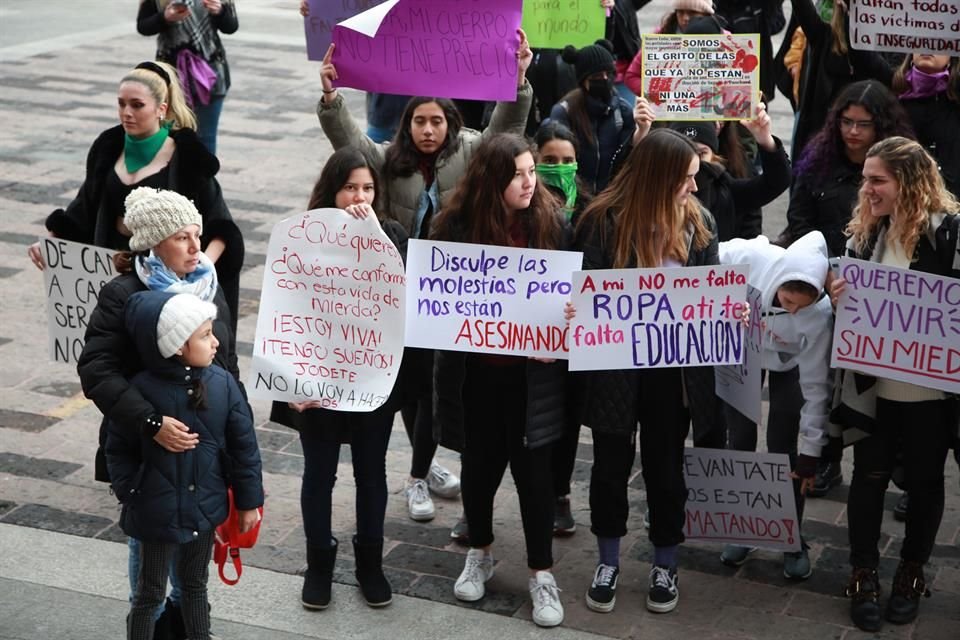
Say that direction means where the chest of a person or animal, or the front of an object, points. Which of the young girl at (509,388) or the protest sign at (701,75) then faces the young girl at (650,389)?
the protest sign

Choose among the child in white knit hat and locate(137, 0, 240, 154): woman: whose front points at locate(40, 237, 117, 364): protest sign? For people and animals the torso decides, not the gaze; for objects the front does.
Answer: the woman

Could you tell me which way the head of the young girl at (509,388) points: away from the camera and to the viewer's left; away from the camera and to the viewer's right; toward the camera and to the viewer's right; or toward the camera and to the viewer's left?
toward the camera and to the viewer's right

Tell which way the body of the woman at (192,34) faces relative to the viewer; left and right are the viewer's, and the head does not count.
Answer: facing the viewer

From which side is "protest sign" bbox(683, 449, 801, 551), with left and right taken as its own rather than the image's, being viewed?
front

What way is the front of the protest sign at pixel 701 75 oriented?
toward the camera

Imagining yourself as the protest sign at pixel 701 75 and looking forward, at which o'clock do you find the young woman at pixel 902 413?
The young woman is roughly at 11 o'clock from the protest sign.

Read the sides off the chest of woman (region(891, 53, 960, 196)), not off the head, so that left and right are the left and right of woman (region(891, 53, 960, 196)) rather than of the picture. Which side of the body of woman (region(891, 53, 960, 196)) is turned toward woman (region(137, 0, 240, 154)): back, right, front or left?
right

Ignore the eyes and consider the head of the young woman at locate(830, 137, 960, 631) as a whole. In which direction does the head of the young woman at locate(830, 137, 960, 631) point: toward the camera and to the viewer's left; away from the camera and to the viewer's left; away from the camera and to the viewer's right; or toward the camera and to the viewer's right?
toward the camera and to the viewer's left

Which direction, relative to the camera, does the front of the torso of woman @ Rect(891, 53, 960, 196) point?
toward the camera

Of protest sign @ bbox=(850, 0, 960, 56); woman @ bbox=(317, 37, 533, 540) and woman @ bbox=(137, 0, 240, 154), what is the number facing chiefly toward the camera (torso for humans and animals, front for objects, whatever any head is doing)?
3

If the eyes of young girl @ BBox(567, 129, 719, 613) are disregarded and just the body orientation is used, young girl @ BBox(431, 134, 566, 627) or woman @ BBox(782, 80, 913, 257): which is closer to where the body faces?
the young girl

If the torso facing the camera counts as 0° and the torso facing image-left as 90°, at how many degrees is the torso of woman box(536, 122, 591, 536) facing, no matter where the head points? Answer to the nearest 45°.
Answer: approximately 0°
